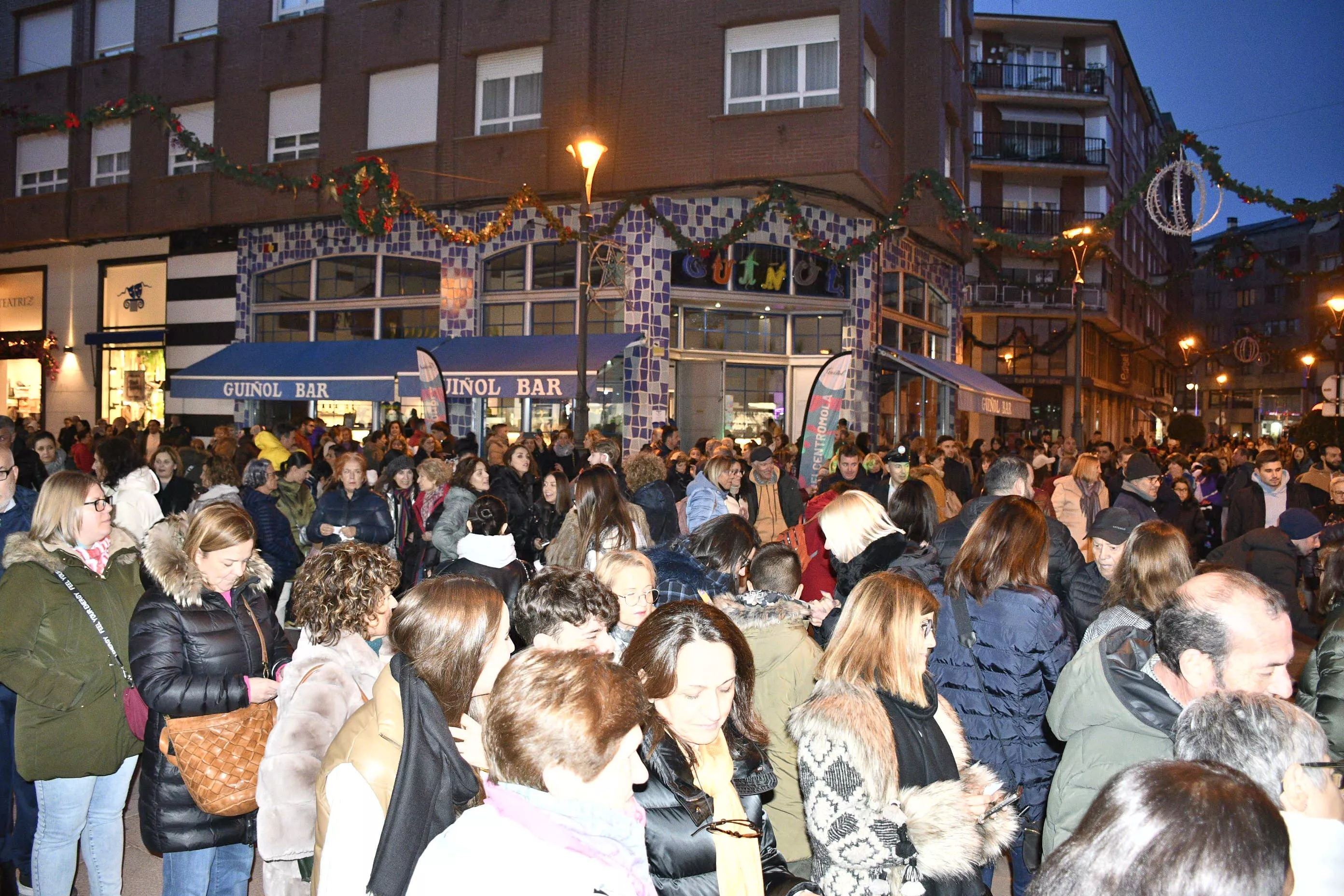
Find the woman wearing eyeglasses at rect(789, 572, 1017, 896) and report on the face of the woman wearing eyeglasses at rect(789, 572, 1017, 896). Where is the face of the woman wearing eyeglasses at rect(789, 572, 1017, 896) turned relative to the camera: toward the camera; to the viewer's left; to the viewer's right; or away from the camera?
to the viewer's right

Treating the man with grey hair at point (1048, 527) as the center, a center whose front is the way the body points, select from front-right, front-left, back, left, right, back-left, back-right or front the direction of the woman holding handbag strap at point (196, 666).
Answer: back

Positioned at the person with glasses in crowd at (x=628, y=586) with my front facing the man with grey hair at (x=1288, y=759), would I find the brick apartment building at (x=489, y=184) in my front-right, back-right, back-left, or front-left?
back-left

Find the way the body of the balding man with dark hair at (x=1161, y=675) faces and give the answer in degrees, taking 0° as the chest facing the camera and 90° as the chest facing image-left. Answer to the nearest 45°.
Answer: approximately 270°

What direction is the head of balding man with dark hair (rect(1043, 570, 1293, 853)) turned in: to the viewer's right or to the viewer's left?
to the viewer's right

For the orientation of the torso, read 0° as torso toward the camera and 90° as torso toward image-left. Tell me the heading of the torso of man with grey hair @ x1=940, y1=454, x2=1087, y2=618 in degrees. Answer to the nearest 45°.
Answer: approximately 225°

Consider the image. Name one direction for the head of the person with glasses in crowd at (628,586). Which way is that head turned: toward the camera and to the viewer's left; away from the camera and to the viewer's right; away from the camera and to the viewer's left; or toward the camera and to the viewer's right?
toward the camera and to the viewer's right

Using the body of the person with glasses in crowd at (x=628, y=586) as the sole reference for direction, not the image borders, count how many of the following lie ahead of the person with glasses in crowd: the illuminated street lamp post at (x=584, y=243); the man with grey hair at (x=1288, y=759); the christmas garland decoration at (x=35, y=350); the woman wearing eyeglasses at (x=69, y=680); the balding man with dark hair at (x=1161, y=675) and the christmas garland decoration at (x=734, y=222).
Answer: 2

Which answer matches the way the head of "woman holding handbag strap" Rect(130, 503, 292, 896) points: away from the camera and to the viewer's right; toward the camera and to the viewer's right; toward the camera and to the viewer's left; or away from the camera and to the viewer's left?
toward the camera and to the viewer's right

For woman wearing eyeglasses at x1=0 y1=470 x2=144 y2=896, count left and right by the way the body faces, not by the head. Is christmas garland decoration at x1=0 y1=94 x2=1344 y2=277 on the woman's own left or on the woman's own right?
on the woman's own left

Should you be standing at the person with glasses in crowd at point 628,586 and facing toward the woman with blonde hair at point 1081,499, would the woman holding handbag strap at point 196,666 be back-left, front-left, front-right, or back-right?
back-left

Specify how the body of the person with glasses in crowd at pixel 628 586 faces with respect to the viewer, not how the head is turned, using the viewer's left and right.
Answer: facing the viewer and to the right of the viewer

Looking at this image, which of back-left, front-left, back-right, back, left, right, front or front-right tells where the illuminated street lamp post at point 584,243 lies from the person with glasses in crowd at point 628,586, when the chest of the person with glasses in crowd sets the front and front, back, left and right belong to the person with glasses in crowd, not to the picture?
back-left
